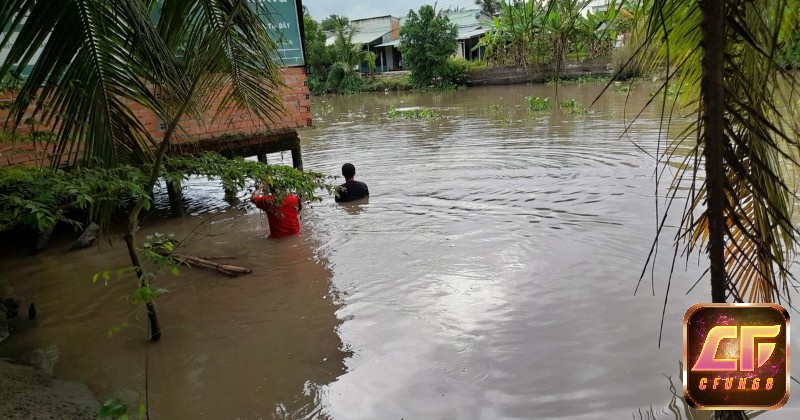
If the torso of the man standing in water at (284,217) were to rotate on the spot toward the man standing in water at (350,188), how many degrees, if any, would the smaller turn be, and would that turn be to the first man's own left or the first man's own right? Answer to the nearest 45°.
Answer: approximately 45° to the first man's own right

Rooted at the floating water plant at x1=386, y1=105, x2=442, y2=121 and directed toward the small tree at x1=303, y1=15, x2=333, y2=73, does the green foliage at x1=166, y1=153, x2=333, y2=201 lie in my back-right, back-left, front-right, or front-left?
back-left

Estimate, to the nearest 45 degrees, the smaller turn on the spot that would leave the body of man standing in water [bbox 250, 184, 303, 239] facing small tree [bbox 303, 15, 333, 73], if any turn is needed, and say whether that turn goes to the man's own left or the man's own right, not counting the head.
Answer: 0° — they already face it

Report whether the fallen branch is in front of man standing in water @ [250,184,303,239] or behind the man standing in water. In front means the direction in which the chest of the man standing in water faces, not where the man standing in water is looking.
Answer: behind

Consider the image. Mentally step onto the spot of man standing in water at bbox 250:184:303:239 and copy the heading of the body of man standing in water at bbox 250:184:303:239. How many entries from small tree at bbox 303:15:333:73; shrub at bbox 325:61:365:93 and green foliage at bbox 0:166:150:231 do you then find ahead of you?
2

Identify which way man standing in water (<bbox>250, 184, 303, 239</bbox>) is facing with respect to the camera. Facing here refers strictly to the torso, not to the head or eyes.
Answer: away from the camera

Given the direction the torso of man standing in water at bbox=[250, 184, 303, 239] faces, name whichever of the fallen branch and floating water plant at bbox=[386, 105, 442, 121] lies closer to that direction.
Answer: the floating water plant
